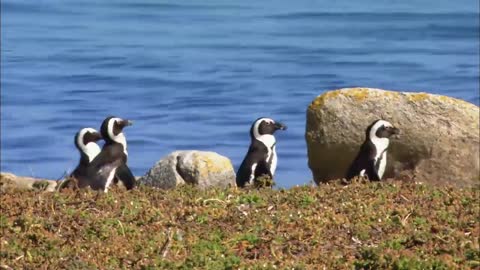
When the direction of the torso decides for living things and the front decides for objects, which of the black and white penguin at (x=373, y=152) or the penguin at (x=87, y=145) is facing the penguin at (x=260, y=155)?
the penguin at (x=87, y=145)

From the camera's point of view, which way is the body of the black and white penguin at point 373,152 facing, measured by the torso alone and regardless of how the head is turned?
to the viewer's right

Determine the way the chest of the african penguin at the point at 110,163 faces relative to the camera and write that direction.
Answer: to the viewer's right

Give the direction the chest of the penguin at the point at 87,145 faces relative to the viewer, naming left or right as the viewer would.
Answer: facing to the right of the viewer
